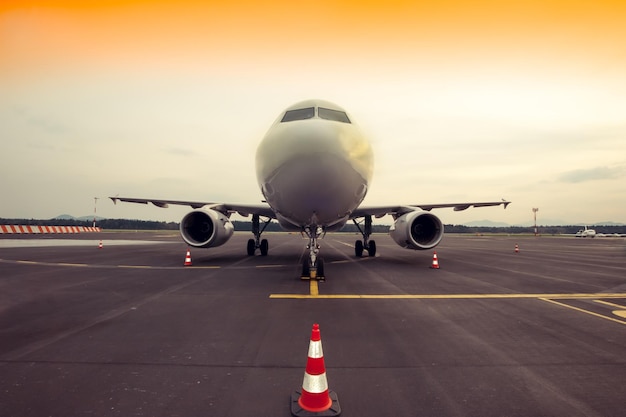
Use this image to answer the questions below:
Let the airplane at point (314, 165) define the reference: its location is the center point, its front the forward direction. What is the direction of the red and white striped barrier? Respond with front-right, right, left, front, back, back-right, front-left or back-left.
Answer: back-right

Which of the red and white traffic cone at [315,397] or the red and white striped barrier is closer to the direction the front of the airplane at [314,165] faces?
the red and white traffic cone

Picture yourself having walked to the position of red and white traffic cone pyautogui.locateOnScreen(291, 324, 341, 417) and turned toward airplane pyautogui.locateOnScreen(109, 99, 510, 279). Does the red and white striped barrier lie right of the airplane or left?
left

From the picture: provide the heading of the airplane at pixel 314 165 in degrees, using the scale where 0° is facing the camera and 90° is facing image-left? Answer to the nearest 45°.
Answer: approximately 0°

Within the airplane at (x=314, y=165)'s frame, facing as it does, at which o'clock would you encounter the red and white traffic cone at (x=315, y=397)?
The red and white traffic cone is roughly at 12 o'clock from the airplane.
